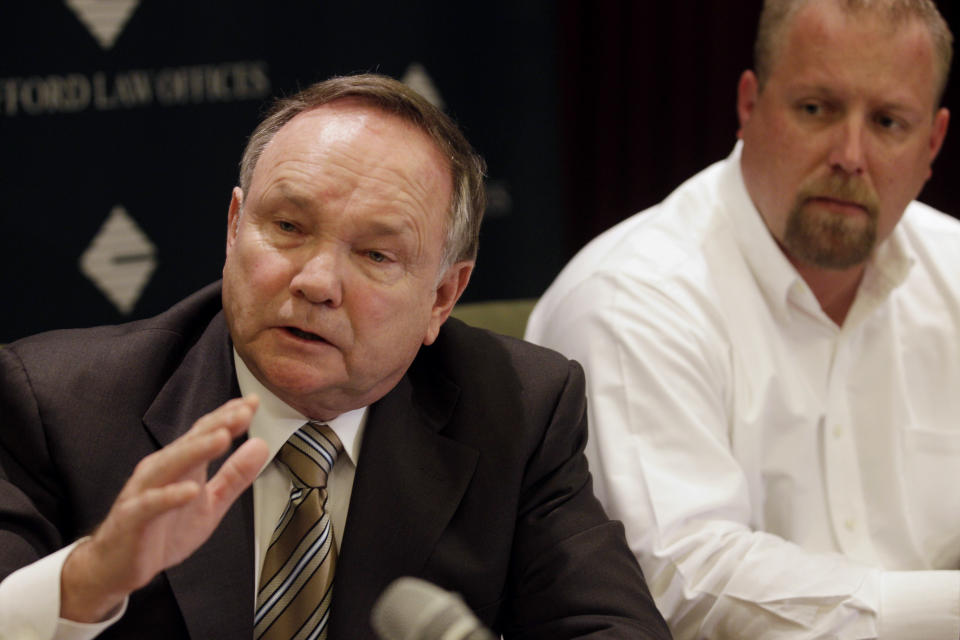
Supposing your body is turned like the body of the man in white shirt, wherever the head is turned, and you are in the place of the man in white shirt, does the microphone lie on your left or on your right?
on your right
